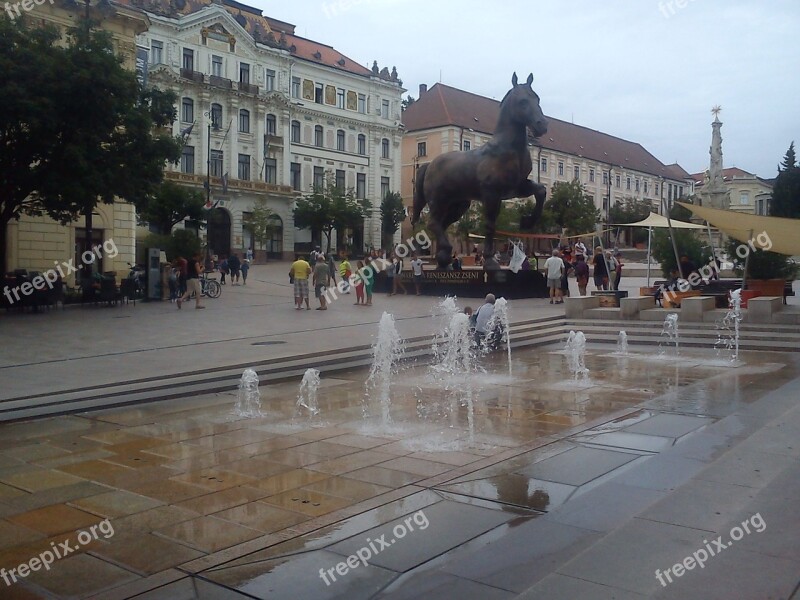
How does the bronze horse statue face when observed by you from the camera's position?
facing to the right of the viewer

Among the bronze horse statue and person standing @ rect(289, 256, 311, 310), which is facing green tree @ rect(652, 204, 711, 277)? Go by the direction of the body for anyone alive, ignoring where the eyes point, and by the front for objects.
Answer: the bronze horse statue

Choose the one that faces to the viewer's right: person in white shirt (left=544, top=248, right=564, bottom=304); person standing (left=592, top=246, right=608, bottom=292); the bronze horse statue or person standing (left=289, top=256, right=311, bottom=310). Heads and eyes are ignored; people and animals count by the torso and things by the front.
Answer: the bronze horse statue

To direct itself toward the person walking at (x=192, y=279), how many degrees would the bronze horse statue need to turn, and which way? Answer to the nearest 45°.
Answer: approximately 180°
